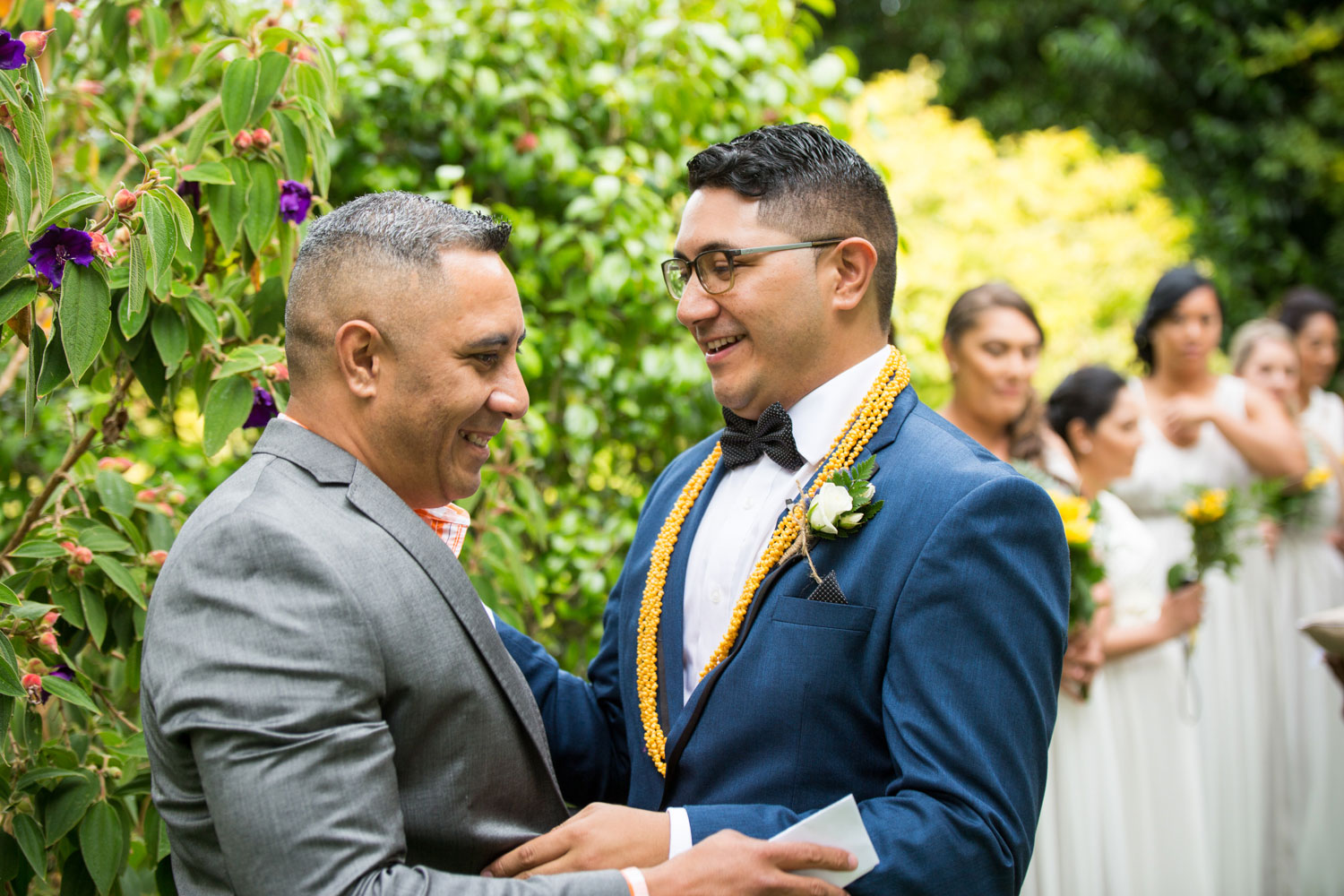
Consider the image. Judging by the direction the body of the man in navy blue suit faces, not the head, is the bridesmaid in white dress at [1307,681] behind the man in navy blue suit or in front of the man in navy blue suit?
behind

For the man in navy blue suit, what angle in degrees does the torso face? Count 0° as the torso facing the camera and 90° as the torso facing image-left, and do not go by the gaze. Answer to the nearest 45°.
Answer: approximately 45°

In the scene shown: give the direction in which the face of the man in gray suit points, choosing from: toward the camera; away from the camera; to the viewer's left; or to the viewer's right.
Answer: to the viewer's right

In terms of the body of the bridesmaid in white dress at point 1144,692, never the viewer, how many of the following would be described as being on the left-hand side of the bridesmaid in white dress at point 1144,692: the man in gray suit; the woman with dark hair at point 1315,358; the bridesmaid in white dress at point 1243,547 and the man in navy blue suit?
2
